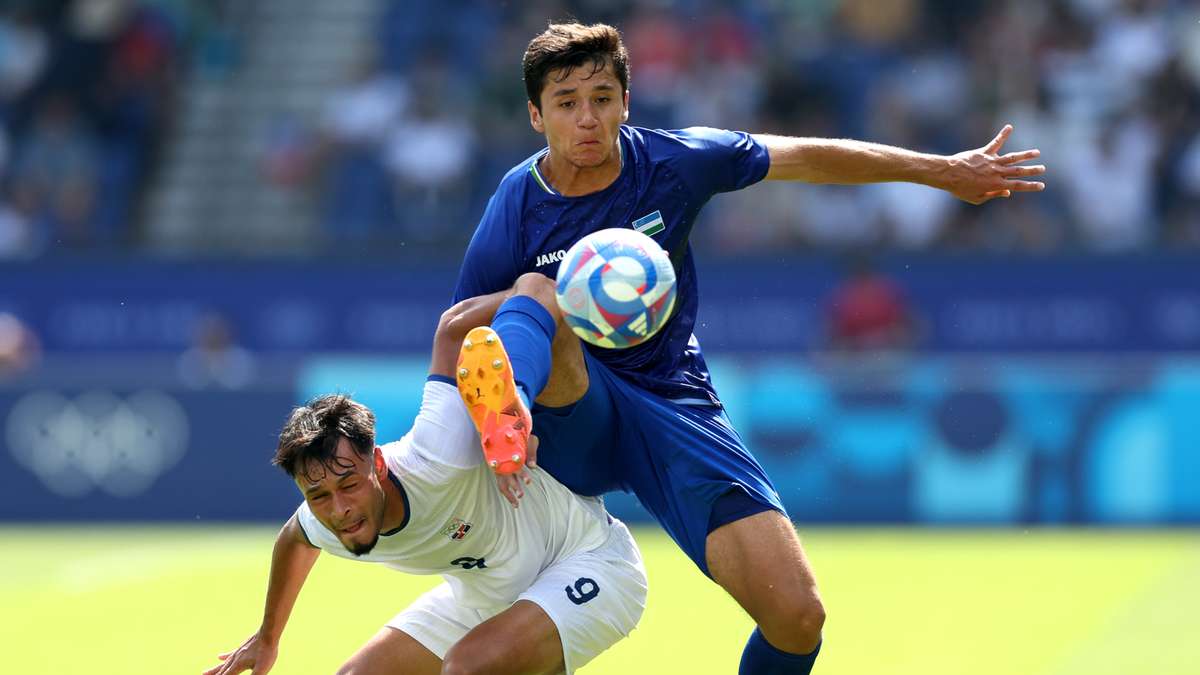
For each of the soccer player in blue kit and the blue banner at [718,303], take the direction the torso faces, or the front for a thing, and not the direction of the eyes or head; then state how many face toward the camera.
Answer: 2

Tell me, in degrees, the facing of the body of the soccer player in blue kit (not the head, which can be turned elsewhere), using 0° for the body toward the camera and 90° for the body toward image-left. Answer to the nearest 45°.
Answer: approximately 0°

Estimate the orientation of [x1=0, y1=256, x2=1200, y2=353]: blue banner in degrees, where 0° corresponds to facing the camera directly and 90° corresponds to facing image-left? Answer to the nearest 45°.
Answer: approximately 0°

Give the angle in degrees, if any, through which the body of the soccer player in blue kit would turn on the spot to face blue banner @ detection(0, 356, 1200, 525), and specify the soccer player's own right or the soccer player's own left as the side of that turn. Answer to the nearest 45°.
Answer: approximately 180°

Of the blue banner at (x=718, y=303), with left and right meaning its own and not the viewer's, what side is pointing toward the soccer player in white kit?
front
